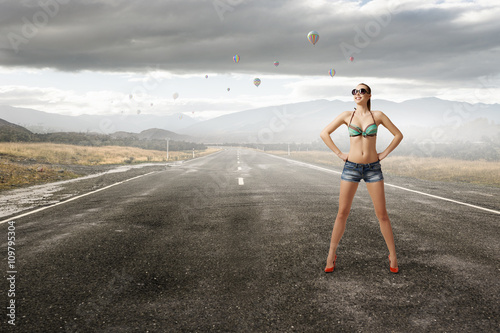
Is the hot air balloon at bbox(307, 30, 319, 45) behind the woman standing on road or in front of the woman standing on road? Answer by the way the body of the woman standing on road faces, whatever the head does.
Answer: behind

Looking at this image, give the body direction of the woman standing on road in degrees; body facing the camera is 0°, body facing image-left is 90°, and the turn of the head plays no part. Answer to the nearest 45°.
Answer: approximately 0°
